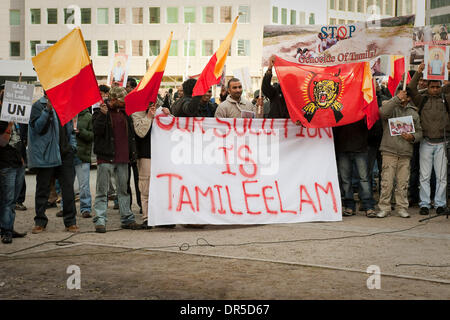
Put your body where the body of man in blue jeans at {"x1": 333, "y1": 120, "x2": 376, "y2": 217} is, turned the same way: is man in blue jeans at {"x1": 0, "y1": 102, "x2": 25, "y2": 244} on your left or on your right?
on your right

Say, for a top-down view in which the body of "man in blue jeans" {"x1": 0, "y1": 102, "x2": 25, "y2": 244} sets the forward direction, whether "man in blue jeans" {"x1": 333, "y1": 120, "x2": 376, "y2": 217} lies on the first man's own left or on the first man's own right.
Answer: on the first man's own left

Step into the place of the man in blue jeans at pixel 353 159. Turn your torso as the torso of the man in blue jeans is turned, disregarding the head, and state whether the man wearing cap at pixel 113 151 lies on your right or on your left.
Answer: on your right

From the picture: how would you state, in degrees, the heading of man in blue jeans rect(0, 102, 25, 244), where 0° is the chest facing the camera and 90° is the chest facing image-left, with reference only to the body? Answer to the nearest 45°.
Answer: approximately 315°
